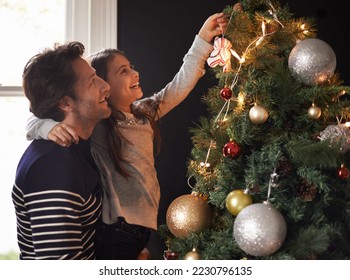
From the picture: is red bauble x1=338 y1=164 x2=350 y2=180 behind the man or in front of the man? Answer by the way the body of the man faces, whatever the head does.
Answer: in front

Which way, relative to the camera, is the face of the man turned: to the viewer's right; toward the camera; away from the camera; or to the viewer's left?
to the viewer's right

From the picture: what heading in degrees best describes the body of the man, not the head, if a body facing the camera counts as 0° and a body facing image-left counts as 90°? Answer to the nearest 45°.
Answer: approximately 270°

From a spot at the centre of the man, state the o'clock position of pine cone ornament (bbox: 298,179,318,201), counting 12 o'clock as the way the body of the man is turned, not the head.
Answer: The pine cone ornament is roughly at 1 o'clock from the man.

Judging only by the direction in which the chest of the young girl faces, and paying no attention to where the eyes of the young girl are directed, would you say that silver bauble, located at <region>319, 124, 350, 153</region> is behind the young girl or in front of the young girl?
in front

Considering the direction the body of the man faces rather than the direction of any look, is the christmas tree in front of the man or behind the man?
in front
